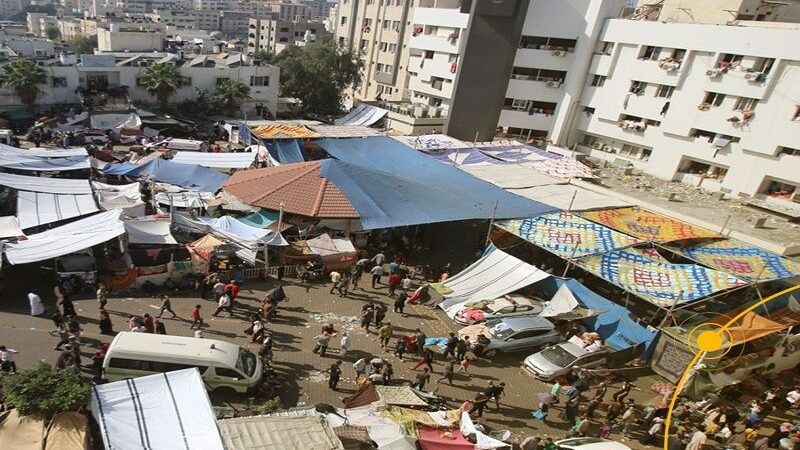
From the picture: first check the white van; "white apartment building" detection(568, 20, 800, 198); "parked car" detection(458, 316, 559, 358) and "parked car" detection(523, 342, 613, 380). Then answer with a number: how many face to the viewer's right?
1

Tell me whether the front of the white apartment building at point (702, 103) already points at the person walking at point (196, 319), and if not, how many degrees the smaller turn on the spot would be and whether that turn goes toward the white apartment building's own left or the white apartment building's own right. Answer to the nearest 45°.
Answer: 0° — it already faces them

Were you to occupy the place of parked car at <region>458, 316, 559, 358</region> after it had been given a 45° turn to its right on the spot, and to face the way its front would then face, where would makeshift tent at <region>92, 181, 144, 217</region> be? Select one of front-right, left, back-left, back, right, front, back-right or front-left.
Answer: front

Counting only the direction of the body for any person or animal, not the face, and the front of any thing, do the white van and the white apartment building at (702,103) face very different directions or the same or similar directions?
very different directions

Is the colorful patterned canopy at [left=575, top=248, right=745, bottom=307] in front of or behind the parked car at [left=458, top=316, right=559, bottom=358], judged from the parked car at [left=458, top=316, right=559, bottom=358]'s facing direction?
behind

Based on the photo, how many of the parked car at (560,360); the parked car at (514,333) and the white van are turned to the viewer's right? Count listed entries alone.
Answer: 1

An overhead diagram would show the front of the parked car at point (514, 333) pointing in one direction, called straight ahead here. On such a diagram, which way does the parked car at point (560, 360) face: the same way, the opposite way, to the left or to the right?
the same way

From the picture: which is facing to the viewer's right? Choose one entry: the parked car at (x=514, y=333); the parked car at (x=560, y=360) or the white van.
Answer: the white van

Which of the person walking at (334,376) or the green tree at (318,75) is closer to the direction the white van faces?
the person walking

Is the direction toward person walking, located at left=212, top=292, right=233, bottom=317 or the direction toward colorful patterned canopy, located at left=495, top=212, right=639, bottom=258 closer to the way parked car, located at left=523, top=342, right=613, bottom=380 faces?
the person walking

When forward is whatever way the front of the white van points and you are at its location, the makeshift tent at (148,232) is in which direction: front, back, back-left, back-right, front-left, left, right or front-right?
left

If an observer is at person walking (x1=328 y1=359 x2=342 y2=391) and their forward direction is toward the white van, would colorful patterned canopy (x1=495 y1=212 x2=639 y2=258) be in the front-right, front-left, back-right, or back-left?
back-right

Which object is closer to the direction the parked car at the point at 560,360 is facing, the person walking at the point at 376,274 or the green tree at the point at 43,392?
the green tree

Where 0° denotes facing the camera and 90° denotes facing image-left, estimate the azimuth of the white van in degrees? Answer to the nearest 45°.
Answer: approximately 270°

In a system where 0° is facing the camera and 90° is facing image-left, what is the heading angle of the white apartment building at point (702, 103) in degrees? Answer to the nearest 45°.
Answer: approximately 45°

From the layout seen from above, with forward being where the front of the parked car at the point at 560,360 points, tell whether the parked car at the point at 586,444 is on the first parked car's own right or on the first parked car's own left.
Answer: on the first parked car's own left

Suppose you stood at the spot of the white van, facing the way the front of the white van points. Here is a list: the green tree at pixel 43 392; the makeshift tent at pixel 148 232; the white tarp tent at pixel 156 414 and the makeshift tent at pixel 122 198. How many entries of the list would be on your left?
2

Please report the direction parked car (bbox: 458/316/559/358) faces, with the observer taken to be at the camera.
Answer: facing the viewer and to the left of the viewer

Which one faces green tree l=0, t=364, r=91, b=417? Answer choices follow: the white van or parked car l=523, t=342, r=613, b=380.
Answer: the parked car

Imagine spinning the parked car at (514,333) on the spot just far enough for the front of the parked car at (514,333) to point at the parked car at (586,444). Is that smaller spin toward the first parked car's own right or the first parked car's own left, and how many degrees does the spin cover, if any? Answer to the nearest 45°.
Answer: approximately 90° to the first parked car's own left

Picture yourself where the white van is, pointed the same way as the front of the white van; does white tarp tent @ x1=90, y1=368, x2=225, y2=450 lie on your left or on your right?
on your right

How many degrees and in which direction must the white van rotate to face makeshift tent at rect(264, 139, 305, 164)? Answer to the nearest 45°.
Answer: approximately 90° to its left

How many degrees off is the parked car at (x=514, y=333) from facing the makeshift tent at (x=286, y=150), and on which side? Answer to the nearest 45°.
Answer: approximately 90° to its right

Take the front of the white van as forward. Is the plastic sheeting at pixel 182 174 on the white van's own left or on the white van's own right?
on the white van's own left
